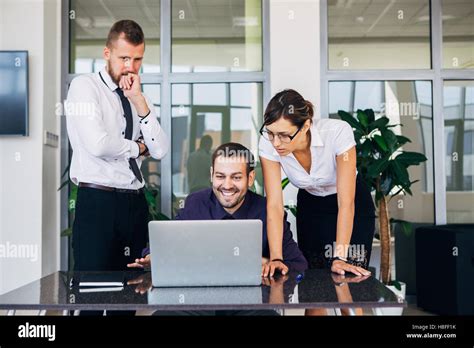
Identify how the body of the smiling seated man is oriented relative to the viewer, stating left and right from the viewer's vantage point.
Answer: facing the viewer

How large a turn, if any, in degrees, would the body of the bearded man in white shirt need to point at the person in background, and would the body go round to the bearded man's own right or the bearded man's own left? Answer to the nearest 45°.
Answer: approximately 135° to the bearded man's own left

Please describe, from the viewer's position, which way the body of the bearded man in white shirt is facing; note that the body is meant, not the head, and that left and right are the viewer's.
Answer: facing the viewer and to the right of the viewer

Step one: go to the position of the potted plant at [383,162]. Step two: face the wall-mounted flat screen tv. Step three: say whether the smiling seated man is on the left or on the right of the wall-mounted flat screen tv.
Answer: left

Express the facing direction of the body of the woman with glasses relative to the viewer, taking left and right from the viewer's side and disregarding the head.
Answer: facing the viewer and to the left of the viewer

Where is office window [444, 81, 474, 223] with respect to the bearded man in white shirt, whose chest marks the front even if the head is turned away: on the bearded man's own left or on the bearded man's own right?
on the bearded man's own left

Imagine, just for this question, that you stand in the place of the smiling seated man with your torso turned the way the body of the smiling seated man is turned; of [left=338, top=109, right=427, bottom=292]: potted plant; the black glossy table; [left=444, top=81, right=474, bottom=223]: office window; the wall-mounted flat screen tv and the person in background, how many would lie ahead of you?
1

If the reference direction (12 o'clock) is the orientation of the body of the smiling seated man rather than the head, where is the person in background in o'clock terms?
The person in background is roughly at 6 o'clock from the smiling seated man.

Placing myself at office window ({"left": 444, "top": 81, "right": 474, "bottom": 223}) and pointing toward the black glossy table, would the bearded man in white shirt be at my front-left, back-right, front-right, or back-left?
front-right

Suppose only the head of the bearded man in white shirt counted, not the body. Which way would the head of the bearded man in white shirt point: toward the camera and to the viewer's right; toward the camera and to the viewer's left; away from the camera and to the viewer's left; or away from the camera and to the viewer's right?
toward the camera and to the viewer's right

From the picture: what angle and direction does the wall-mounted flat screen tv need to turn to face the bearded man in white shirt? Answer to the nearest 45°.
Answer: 0° — it already faces them

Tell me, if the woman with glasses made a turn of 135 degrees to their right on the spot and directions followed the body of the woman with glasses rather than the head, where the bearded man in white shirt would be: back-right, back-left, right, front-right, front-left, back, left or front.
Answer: left

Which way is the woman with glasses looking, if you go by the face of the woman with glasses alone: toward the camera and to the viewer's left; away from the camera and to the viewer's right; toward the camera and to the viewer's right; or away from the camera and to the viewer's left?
toward the camera and to the viewer's left

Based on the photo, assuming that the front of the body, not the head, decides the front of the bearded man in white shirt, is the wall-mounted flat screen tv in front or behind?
behind
